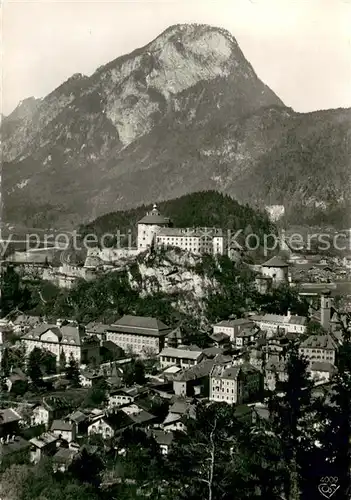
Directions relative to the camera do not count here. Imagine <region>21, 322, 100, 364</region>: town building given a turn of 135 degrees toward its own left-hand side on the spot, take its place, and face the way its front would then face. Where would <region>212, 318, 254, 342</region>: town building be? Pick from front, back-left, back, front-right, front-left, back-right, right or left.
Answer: front

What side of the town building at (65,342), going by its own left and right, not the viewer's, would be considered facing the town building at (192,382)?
left

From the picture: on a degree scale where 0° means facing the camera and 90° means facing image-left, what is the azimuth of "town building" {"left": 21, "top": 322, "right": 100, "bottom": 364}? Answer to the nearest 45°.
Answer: approximately 45°

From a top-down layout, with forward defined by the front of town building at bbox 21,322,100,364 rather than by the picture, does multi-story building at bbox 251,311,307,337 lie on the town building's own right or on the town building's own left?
on the town building's own left

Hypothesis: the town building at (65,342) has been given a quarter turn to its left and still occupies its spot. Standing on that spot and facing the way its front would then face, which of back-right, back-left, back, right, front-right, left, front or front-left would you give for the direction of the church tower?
front-left

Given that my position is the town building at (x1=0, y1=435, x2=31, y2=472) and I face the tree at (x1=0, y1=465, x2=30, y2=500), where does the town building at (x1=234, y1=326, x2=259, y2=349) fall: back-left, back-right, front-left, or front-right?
back-left

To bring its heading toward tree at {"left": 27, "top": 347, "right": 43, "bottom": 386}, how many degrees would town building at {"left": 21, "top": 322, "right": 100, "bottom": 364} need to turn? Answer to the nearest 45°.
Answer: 0° — it already faces it

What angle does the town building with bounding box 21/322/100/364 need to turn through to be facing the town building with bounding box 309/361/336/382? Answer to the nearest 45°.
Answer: approximately 90° to its left

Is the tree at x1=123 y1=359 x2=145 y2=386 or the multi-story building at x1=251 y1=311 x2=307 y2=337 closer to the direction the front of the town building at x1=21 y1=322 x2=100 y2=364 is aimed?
the tree

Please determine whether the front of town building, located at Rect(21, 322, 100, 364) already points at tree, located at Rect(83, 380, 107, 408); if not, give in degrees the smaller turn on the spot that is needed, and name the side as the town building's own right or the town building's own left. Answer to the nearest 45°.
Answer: approximately 45° to the town building's own left

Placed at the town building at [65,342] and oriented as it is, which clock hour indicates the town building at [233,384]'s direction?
the town building at [233,384] is roughly at 9 o'clock from the town building at [65,342].

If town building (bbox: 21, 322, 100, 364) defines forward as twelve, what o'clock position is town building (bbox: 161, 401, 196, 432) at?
town building (bbox: 161, 401, 196, 432) is roughly at 10 o'clock from town building (bbox: 21, 322, 100, 364).
